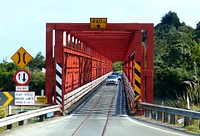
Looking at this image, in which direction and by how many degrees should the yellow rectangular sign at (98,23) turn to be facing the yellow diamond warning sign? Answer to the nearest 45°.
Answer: approximately 45° to its right

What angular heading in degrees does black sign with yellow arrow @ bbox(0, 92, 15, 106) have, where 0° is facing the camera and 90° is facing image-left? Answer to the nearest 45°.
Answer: approximately 0°

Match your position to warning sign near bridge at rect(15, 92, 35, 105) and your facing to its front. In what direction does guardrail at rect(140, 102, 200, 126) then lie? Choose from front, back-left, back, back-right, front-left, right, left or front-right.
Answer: left

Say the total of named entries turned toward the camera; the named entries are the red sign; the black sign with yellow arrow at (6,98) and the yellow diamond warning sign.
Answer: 3

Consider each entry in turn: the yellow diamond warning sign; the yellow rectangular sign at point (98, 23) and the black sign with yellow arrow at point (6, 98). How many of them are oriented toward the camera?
3

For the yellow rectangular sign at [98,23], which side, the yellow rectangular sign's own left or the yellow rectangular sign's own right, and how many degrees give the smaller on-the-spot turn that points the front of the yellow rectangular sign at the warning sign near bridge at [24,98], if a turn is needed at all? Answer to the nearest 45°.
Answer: approximately 45° to the yellow rectangular sign's own right
